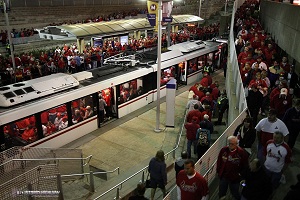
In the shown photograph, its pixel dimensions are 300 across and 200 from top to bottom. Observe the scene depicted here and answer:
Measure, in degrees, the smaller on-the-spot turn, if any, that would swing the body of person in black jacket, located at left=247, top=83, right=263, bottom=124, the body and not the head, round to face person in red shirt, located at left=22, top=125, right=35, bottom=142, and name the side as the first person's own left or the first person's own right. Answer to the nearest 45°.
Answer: approximately 90° to the first person's own right

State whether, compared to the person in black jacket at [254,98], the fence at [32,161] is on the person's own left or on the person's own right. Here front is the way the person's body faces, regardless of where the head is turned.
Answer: on the person's own right

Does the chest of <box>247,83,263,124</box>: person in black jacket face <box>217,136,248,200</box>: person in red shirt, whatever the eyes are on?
yes

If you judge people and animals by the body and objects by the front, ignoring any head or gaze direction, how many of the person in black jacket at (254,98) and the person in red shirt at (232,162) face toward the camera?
2

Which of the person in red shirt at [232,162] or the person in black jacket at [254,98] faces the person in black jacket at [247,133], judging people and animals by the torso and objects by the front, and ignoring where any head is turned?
the person in black jacket at [254,98]

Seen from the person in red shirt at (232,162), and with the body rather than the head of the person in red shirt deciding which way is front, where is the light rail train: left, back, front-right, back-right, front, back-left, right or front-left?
back-right

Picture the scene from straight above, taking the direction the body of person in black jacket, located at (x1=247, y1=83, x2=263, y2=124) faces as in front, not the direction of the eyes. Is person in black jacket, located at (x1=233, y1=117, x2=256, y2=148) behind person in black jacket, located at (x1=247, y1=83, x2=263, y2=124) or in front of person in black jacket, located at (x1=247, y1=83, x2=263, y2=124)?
in front

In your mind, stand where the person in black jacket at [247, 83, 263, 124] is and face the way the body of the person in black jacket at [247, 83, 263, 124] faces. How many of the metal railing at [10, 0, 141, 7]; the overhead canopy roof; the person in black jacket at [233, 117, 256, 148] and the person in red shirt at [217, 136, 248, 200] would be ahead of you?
2

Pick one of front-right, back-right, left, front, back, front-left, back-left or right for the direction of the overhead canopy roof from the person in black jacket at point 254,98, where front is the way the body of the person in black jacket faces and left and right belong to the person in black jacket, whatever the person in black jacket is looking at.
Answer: back-right

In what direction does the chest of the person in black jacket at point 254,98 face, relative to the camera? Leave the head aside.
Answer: toward the camera

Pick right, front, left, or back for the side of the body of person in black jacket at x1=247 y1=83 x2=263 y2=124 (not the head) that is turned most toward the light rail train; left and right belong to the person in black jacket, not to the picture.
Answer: right

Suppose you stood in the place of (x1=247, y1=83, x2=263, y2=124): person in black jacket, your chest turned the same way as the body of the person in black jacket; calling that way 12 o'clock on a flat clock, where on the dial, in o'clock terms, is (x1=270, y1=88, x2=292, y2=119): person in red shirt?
The person in red shirt is roughly at 10 o'clock from the person in black jacket.

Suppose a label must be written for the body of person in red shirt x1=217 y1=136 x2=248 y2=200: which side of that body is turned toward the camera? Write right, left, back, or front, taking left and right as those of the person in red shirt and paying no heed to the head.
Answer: front

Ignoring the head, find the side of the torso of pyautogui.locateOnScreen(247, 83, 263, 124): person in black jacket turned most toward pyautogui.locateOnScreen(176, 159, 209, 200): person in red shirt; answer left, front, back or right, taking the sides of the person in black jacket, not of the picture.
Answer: front

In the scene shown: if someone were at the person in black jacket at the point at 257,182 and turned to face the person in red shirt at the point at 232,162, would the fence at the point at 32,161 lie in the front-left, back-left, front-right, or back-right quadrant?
front-left

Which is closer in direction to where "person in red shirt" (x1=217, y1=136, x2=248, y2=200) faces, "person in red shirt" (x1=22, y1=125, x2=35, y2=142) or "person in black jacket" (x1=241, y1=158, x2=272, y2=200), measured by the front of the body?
the person in black jacket
